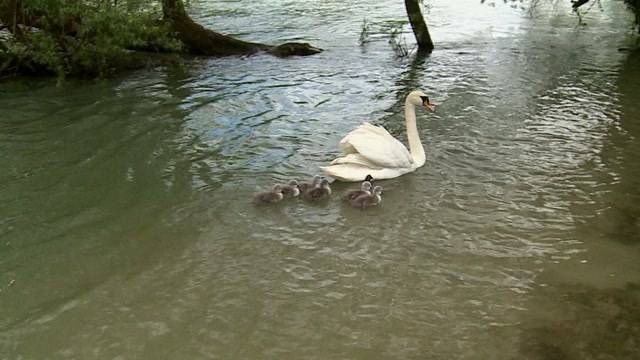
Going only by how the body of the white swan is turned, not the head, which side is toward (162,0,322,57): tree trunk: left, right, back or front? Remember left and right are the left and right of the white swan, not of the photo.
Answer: left

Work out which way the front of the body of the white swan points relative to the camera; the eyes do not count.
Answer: to the viewer's right

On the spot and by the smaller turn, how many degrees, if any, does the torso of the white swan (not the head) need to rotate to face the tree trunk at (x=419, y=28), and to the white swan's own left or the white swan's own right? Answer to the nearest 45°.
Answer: approximately 90° to the white swan's own left
